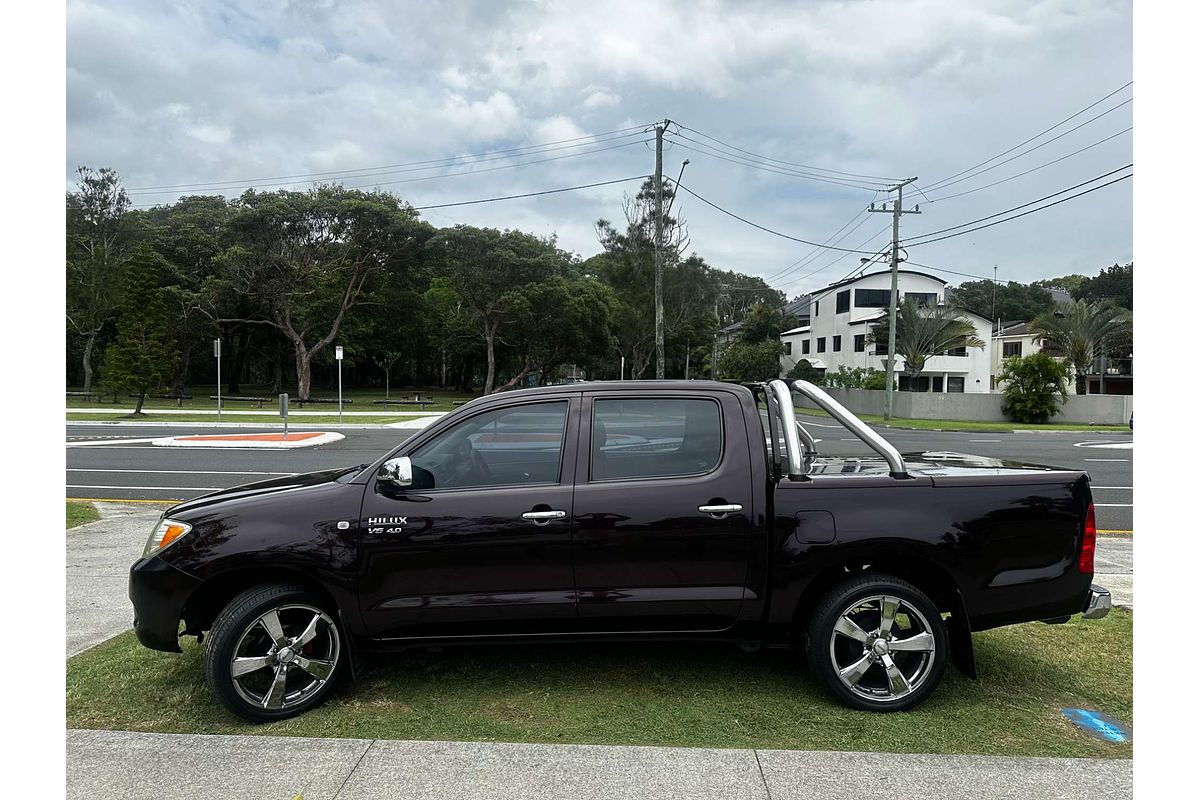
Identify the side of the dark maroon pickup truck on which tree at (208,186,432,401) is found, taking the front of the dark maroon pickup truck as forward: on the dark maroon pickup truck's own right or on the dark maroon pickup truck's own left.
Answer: on the dark maroon pickup truck's own right

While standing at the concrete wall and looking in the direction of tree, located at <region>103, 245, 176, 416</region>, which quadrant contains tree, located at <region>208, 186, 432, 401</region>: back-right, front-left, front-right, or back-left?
front-right

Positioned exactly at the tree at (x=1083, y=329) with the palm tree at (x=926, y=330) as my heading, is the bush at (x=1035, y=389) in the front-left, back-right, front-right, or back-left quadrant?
front-left

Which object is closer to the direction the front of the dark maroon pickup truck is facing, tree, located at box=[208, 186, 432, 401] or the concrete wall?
the tree

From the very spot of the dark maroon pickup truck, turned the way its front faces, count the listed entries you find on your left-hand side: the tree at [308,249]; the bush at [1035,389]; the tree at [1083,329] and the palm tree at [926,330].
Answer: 0

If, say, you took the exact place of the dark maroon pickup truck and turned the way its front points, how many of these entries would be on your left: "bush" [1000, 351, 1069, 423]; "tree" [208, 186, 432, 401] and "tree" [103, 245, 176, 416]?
0

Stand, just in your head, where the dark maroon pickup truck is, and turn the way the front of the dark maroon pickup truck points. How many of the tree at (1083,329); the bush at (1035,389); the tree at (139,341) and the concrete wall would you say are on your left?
0

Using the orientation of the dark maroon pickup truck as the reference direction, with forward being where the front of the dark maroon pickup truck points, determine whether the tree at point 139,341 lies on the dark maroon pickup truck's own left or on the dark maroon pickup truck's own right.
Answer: on the dark maroon pickup truck's own right

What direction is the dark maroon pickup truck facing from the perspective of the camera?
to the viewer's left

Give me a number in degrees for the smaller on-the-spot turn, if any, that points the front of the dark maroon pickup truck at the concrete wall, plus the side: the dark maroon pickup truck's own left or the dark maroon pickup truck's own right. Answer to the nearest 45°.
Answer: approximately 135° to the dark maroon pickup truck's own right

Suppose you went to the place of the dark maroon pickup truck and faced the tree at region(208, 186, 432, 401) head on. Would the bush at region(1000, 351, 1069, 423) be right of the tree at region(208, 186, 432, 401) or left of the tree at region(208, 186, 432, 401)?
right

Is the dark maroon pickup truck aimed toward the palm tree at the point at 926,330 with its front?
no

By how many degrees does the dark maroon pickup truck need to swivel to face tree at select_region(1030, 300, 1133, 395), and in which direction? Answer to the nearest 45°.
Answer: approximately 135° to its right

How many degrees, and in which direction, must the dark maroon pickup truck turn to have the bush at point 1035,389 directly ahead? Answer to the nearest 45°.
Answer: approximately 135° to its right

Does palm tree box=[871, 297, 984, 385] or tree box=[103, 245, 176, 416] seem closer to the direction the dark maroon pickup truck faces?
the tree
